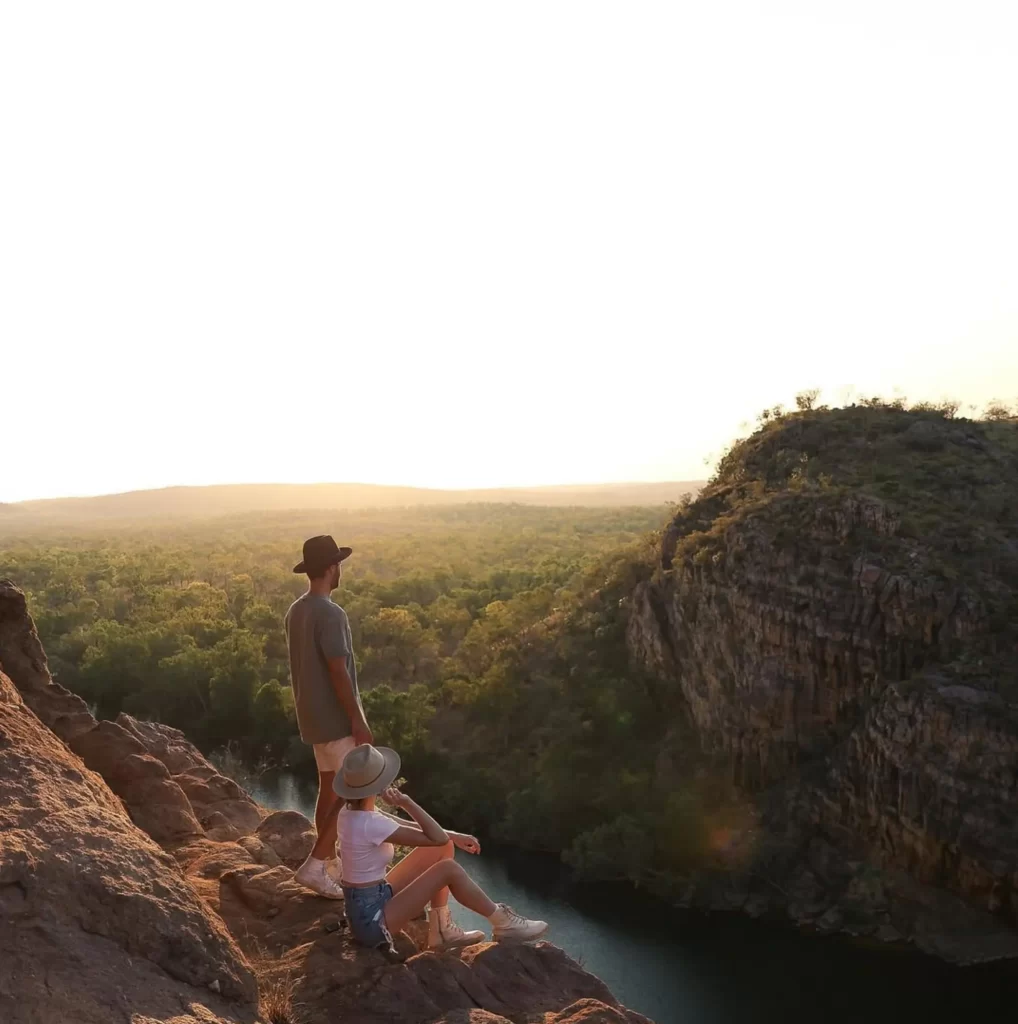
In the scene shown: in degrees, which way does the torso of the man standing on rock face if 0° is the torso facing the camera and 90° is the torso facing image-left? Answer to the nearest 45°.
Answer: approximately 225°

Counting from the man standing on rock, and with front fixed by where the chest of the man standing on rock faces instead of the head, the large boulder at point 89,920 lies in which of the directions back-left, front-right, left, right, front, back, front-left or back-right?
back

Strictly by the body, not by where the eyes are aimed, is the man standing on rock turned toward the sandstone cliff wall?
yes

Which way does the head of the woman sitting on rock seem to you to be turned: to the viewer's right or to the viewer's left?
to the viewer's right
